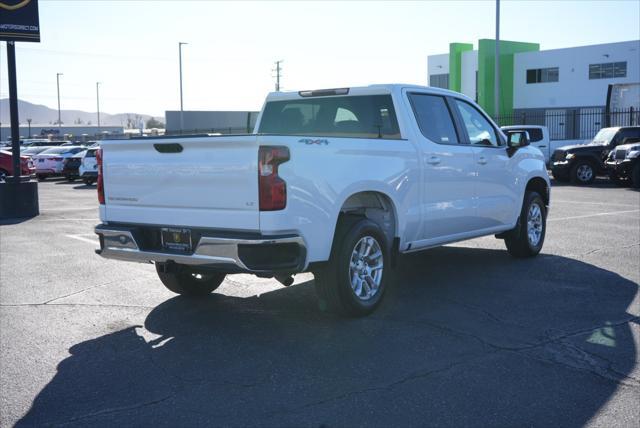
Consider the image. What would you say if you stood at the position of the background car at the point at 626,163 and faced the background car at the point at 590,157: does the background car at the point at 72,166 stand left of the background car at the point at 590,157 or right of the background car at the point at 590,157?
left

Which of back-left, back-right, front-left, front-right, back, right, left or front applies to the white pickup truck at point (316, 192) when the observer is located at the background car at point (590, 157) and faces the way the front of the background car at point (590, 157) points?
front-left

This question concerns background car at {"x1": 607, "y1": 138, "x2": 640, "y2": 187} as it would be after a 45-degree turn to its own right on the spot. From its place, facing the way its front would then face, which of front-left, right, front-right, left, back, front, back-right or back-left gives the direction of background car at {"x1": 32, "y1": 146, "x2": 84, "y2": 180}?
front

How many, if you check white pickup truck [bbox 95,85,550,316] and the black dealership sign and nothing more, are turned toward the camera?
1

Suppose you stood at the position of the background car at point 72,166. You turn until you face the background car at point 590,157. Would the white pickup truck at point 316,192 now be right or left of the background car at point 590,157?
right

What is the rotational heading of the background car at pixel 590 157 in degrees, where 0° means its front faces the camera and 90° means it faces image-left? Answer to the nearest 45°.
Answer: approximately 45°

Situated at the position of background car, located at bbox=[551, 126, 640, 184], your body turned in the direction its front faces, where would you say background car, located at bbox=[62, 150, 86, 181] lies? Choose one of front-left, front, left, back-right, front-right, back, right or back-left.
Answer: front-right

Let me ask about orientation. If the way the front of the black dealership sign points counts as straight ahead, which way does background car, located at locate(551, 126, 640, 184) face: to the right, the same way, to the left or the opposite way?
to the right

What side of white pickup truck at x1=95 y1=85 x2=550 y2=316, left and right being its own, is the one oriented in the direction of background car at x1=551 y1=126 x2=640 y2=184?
front

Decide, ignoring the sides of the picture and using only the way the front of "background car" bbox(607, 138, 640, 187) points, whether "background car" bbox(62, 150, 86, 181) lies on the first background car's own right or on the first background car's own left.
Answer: on the first background car's own right

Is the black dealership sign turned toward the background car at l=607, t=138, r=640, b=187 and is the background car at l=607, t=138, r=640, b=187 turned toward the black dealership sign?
no

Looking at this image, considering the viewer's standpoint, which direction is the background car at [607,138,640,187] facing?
facing the viewer and to the left of the viewer

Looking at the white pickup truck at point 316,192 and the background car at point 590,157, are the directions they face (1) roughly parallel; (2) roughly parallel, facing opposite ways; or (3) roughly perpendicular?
roughly parallel, facing opposite ways

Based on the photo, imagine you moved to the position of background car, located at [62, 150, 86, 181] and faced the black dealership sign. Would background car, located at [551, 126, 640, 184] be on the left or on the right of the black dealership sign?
left

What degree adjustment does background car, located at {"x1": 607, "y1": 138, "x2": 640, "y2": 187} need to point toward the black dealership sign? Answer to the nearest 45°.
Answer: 0° — it already faces it

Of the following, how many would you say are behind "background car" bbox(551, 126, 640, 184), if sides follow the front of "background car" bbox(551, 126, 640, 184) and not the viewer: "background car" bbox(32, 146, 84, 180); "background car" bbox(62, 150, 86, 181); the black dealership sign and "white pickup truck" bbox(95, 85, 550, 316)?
0

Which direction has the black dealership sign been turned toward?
toward the camera

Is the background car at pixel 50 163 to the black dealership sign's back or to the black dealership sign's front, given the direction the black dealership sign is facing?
to the back

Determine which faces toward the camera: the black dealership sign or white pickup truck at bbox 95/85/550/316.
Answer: the black dealership sign

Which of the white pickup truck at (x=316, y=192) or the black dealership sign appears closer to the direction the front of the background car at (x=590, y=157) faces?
the black dealership sign

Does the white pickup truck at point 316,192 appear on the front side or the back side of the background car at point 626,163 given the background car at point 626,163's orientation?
on the front side

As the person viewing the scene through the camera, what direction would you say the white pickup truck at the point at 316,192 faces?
facing away from the viewer and to the right of the viewer

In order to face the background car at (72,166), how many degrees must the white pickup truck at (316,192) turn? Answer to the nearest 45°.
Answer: approximately 90° to its left
